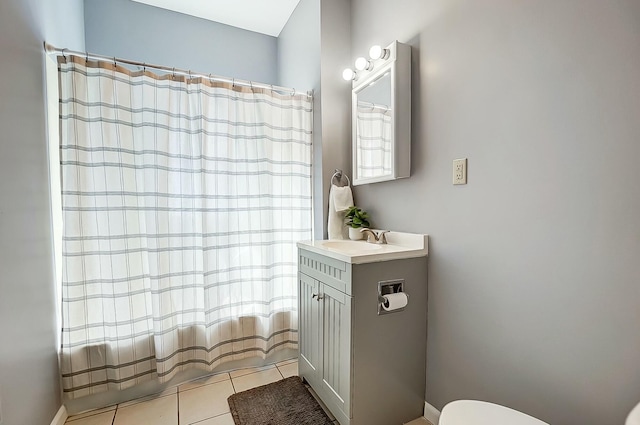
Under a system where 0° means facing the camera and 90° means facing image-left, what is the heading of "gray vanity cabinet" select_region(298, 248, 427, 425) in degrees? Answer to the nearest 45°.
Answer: approximately 45°

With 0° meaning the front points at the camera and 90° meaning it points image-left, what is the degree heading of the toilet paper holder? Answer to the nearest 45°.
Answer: approximately 315°

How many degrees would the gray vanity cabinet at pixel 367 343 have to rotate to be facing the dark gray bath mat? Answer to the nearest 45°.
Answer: approximately 45° to its right

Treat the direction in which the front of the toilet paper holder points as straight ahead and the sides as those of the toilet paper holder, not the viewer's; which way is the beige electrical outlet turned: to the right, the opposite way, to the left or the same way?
to the right

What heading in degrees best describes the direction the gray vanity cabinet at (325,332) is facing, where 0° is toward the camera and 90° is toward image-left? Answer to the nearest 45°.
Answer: approximately 45°

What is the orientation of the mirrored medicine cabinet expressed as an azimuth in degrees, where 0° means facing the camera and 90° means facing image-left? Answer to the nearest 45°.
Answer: approximately 45°
